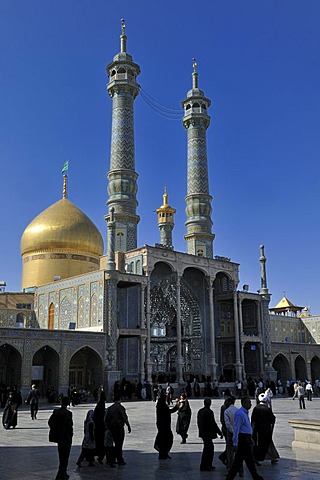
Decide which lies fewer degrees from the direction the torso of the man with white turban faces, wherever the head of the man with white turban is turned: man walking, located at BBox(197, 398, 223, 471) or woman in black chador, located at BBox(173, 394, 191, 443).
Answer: the woman in black chador

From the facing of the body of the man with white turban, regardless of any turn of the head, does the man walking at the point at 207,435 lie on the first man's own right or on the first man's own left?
on the first man's own left

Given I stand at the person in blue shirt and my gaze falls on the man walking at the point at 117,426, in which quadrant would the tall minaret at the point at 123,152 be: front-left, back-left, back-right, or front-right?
front-right

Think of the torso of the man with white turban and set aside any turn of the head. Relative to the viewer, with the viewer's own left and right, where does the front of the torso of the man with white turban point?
facing away from the viewer

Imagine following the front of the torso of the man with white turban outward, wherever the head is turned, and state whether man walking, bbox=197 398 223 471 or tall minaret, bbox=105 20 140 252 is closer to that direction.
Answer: the tall minaret

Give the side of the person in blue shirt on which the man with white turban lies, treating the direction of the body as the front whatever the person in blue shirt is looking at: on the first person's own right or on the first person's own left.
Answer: on the first person's own left

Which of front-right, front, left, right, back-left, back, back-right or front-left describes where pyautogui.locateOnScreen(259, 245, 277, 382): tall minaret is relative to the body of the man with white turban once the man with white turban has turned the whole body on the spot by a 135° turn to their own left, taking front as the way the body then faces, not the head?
back-right

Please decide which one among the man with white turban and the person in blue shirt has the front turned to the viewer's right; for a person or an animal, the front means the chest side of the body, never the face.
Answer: the person in blue shirt

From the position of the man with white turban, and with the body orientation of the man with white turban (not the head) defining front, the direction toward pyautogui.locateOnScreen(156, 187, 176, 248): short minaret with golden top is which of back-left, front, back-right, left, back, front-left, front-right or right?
front
